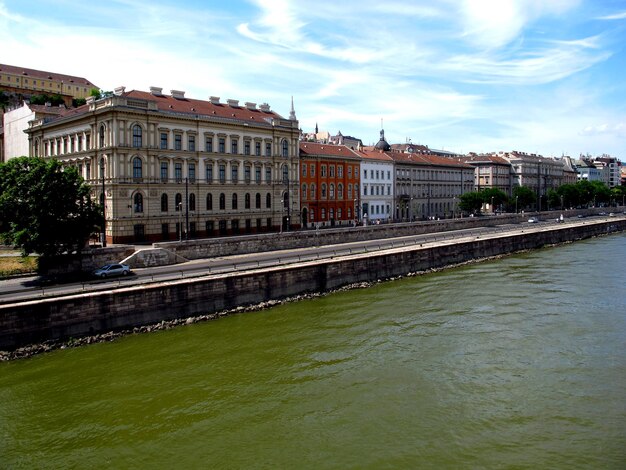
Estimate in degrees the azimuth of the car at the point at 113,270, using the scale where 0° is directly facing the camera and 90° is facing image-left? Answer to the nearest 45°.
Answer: approximately 45°
